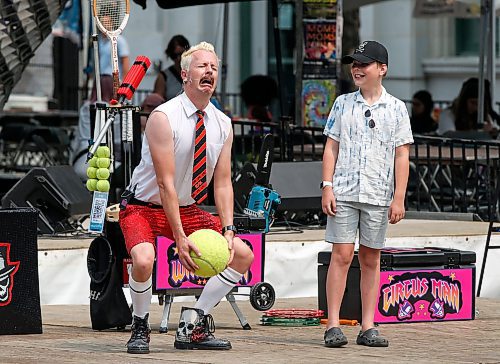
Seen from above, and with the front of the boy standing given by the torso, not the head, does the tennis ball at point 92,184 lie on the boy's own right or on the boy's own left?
on the boy's own right

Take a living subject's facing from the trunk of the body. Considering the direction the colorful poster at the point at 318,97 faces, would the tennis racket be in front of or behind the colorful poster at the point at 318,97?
in front

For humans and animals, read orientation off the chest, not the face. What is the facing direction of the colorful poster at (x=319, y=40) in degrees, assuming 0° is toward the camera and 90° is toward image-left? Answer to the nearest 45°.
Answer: approximately 0°

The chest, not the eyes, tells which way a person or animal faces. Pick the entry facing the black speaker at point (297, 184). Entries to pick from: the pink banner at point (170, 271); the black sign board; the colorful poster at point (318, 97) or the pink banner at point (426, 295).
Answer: the colorful poster

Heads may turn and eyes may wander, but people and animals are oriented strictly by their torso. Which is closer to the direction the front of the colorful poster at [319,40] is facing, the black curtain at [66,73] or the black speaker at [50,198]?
the black speaker

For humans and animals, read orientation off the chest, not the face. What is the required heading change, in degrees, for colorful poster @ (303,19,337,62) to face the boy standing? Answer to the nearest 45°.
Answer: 0° — it already faces them

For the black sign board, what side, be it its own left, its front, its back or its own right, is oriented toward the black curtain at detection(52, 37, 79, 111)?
back
